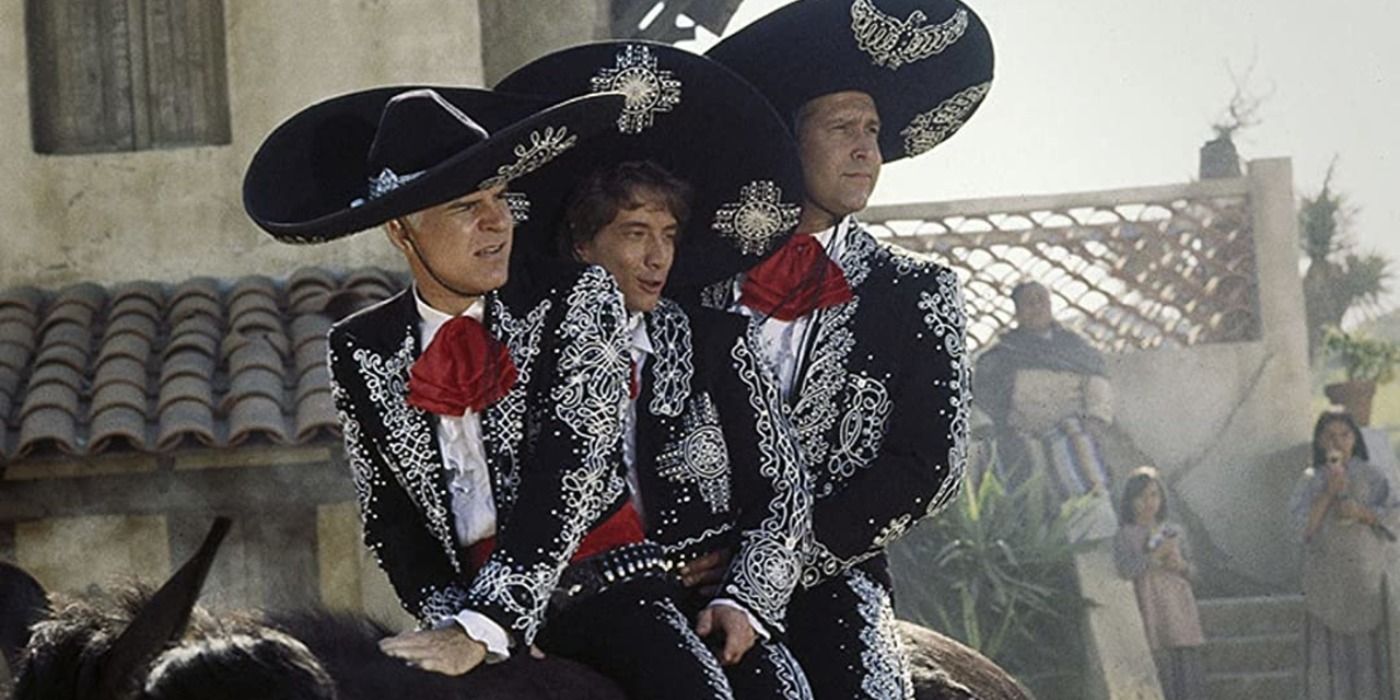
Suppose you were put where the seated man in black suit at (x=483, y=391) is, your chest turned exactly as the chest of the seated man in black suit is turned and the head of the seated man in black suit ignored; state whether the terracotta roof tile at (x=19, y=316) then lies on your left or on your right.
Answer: on your right

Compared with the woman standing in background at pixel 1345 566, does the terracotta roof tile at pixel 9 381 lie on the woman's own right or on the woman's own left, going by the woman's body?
on the woman's own right

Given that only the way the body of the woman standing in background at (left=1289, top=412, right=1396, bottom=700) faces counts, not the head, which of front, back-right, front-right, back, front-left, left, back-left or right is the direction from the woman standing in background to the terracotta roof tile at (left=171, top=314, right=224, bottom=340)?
front-right

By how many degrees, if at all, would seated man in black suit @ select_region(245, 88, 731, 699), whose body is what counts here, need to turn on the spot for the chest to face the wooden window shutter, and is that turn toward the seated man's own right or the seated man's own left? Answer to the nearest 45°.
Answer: approximately 135° to the seated man's own right

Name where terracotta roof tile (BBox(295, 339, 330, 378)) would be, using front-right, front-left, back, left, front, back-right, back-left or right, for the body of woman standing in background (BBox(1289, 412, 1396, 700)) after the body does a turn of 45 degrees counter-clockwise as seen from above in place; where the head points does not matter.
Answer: right

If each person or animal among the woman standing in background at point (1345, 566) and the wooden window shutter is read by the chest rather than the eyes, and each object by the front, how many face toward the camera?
2
